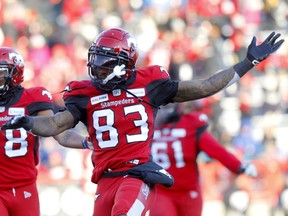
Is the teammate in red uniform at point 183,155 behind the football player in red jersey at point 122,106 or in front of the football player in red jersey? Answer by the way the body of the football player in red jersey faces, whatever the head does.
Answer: behind

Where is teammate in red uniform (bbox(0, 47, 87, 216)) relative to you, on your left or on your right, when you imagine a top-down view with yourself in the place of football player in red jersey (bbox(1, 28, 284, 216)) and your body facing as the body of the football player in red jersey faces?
on your right

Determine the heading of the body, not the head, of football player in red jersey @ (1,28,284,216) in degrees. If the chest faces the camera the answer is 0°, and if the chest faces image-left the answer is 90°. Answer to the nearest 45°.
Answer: approximately 0°
